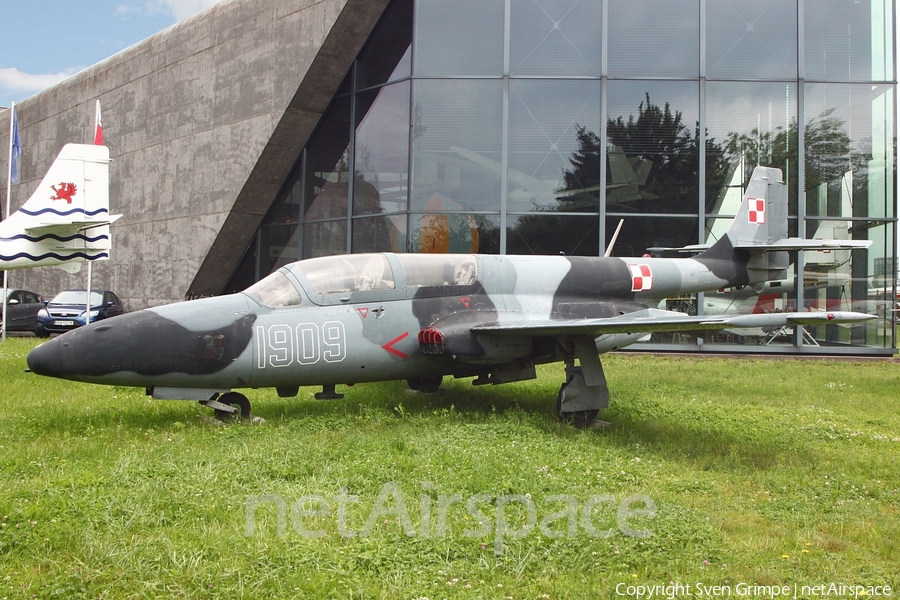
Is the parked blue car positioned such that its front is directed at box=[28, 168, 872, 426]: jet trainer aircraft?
no

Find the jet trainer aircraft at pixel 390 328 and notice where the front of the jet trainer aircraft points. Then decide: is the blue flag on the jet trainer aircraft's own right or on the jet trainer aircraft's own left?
on the jet trainer aircraft's own right

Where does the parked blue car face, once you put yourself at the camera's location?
facing the viewer and to the left of the viewer

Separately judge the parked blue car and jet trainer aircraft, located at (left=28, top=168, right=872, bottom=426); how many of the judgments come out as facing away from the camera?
0

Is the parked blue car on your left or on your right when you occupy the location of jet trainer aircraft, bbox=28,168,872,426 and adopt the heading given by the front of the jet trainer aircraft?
on your right
